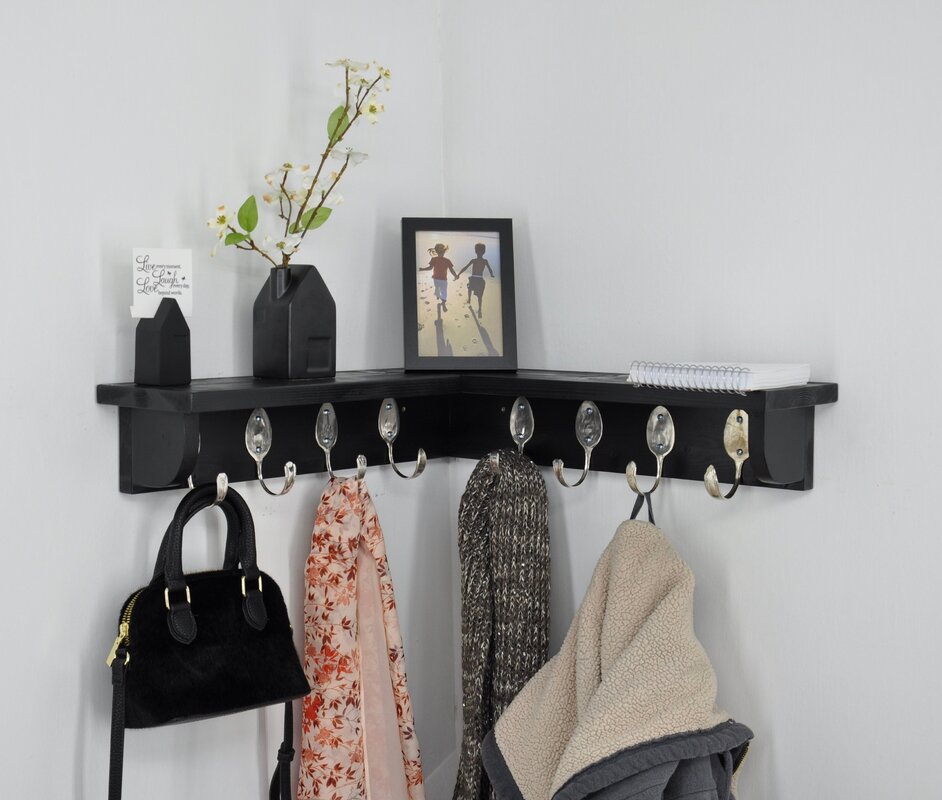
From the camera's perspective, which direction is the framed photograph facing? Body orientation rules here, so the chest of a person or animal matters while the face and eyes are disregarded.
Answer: toward the camera

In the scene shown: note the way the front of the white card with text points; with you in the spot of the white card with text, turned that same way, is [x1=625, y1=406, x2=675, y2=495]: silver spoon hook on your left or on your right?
on your left

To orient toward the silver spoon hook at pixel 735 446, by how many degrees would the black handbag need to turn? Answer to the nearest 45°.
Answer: approximately 45° to its left

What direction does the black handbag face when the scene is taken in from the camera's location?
facing the viewer and to the right of the viewer

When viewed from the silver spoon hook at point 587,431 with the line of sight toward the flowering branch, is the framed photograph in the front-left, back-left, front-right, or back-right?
front-right

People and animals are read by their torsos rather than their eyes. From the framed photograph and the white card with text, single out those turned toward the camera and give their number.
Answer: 2

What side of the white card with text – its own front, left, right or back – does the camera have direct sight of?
front
